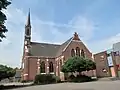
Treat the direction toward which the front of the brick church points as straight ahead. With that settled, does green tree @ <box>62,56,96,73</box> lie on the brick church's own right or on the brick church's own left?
on the brick church's own left

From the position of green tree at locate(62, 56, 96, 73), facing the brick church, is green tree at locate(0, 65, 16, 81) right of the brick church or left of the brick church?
left
